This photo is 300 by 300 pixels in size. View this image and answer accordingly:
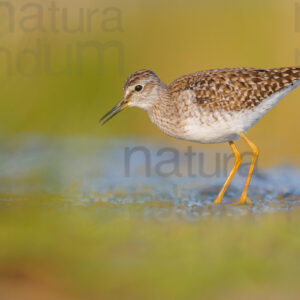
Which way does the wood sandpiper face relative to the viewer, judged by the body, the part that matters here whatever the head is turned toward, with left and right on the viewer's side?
facing to the left of the viewer
